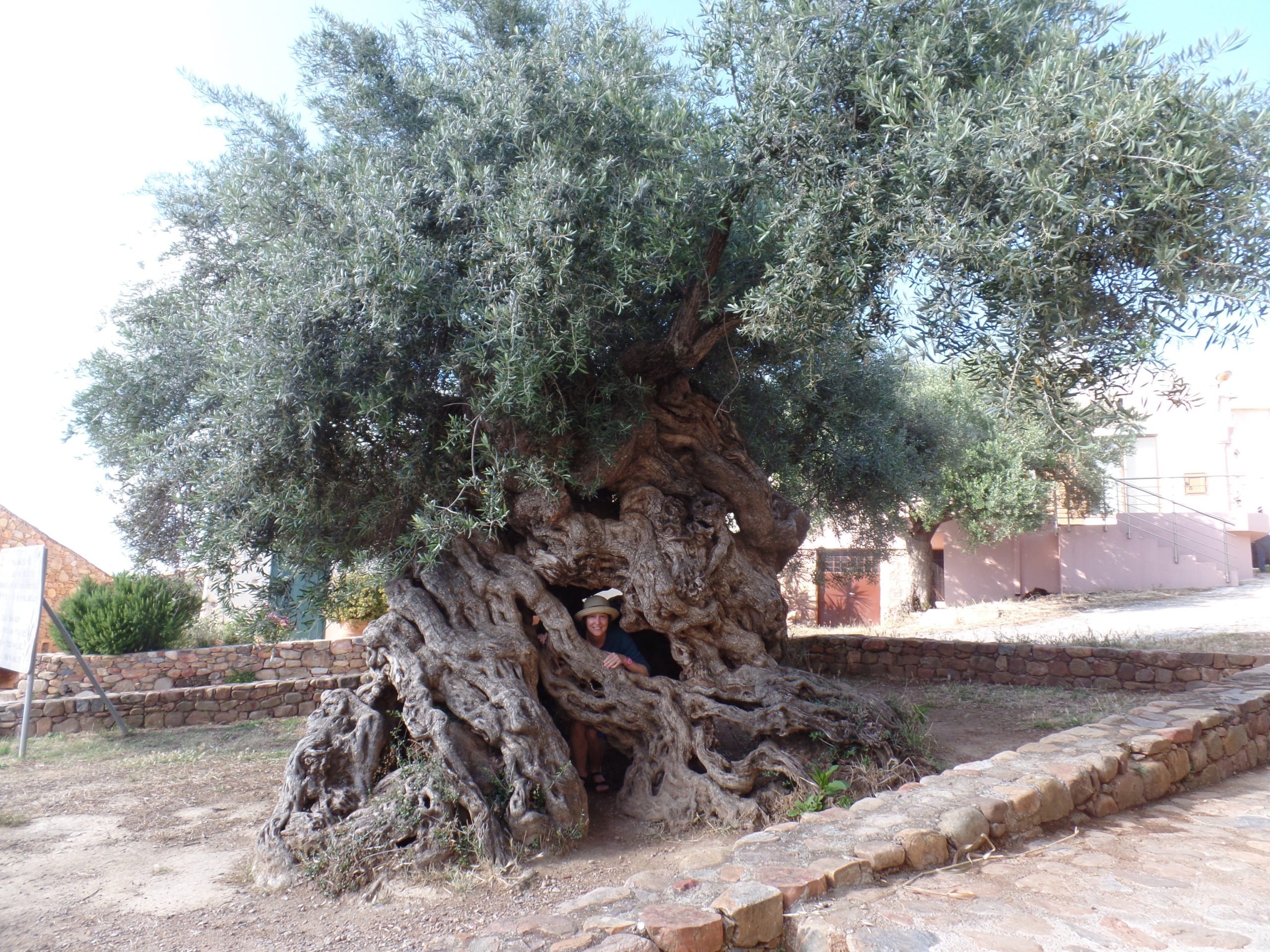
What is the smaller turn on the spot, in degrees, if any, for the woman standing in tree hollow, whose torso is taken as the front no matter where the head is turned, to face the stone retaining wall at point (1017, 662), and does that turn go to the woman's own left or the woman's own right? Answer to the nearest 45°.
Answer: approximately 135° to the woman's own left

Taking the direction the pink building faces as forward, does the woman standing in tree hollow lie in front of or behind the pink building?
in front

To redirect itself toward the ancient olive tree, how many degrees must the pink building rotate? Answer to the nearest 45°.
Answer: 0° — it already faces it

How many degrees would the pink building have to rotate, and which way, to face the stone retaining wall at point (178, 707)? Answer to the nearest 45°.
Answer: approximately 45° to its right

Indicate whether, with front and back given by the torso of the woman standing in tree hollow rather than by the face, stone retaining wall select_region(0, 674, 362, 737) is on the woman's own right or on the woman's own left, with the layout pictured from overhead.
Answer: on the woman's own right

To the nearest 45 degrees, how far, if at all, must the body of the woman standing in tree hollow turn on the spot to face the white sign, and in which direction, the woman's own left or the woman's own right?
approximately 90° to the woman's own right

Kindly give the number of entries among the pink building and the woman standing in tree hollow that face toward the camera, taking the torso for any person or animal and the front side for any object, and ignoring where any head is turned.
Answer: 2

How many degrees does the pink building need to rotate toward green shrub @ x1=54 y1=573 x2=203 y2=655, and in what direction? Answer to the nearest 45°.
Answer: approximately 45° to its right

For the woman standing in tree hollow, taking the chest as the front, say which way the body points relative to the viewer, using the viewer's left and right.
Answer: facing the viewer

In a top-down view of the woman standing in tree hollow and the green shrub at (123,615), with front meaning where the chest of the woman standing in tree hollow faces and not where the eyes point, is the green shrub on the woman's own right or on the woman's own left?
on the woman's own right

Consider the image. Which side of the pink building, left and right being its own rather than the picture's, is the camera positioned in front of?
front

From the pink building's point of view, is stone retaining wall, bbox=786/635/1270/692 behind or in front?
in front
